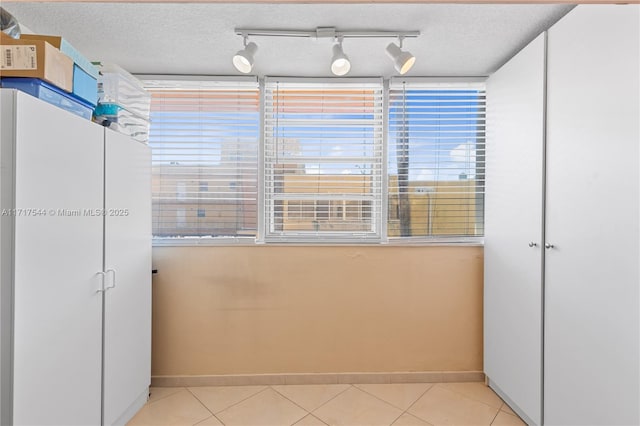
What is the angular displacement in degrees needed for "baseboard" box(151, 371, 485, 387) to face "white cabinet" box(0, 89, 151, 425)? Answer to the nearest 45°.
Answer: approximately 45° to its right

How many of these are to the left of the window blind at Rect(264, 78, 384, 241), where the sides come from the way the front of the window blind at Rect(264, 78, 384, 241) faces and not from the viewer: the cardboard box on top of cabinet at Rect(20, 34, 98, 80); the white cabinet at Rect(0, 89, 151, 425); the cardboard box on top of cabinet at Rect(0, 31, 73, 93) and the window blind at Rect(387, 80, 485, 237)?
1

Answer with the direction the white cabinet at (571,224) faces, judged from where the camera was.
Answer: facing the viewer and to the left of the viewer

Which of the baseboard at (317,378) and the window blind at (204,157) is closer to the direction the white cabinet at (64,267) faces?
the baseboard

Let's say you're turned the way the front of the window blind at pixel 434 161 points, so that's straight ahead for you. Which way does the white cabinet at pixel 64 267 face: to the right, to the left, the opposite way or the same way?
to the left

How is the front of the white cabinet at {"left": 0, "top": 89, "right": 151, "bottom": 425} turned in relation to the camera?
facing the viewer and to the right of the viewer

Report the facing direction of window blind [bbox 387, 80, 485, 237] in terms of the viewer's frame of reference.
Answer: facing the viewer

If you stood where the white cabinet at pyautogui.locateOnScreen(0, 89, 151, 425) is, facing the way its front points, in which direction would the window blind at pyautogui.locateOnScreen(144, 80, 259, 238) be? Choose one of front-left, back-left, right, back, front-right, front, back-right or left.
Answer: left

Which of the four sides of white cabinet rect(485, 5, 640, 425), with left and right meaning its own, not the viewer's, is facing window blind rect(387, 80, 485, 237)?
right

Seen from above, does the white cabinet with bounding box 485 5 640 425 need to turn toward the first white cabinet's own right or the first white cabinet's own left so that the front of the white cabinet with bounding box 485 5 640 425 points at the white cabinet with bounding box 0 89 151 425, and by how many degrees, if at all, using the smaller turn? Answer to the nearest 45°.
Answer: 0° — it already faces it

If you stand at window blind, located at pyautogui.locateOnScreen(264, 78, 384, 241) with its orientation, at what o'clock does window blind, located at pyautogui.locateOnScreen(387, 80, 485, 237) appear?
window blind, located at pyautogui.locateOnScreen(387, 80, 485, 237) is roughly at 9 o'clock from window blind, located at pyautogui.locateOnScreen(264, 78, 384, 241).

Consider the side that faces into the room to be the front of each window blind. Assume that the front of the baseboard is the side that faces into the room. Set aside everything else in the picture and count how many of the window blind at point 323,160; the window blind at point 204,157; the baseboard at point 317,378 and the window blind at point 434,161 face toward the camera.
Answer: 4

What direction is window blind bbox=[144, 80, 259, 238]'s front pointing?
toward the camera

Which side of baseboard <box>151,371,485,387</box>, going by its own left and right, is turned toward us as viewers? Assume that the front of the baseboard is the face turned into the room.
front
